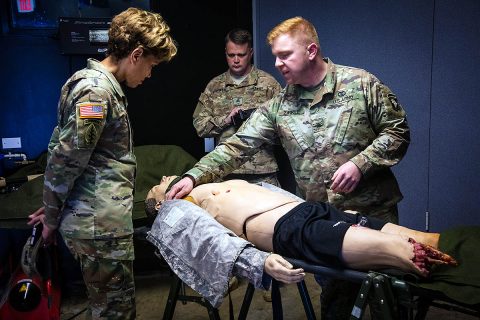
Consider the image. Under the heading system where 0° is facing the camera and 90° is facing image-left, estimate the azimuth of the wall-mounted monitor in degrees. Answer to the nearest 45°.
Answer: approximately 0°

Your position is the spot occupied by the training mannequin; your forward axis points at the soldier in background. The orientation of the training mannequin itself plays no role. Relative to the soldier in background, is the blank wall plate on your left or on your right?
left

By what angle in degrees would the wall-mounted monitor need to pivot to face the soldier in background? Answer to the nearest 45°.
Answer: approximately 45° to its left

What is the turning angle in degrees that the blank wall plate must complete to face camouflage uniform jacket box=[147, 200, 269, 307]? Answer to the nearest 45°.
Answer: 0° — it already faces it

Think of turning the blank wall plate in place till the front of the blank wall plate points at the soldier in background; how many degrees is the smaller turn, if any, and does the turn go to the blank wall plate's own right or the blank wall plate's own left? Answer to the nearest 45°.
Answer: approximately 45° to the blank wall plate's own left
